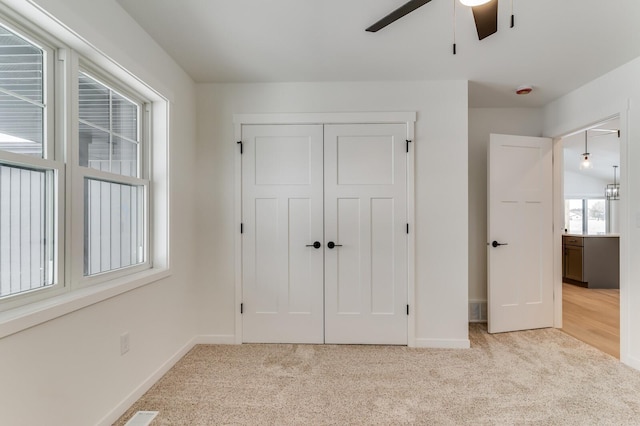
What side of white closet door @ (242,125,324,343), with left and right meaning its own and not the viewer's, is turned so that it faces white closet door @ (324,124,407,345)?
left

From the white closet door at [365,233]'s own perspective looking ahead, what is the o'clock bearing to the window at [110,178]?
The window is roughly at 2 o'clock from the white closet door.

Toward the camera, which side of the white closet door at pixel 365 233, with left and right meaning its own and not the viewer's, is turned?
front

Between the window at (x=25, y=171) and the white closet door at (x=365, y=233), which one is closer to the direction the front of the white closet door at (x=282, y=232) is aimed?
the window

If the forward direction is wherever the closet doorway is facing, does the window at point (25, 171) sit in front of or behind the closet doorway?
in front

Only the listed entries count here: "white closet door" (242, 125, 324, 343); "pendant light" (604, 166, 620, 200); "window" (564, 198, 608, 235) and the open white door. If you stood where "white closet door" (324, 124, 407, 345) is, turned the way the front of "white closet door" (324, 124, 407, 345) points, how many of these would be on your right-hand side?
1

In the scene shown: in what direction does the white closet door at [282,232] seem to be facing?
toward the camera

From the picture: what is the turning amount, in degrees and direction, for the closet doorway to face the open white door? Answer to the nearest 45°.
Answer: approximately 90° to its left

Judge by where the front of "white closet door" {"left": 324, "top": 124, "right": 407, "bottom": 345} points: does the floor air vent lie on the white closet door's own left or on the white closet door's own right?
on the white closet door's own right

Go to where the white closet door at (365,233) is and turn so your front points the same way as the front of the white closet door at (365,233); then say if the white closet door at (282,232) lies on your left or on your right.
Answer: on your right

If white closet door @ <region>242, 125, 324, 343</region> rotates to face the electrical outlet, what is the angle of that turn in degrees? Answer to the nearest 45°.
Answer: approximately 45° to its right

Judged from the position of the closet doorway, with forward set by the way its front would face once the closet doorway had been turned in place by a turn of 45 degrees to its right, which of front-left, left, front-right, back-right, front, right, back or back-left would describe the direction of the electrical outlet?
front

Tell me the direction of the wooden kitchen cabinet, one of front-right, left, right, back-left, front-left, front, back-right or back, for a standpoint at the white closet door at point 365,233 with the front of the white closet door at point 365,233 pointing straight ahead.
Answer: back-left

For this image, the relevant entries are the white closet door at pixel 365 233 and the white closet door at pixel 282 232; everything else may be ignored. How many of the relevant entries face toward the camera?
2
